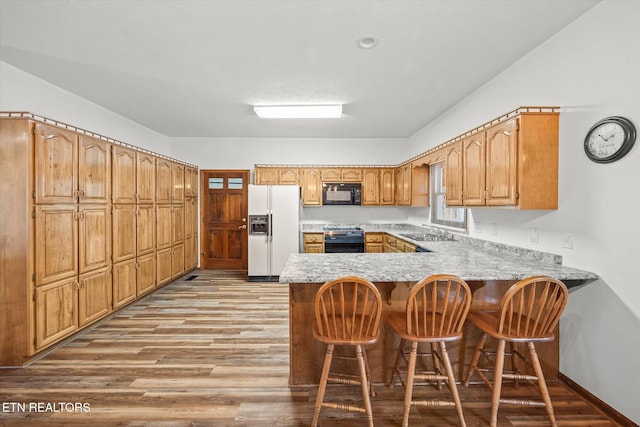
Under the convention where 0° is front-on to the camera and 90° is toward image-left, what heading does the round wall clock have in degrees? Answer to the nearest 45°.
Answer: approximately 45°

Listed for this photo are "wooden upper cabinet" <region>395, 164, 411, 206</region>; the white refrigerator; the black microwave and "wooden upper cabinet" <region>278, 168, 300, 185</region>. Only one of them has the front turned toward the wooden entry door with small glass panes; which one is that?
"wooden upper cabinet" <region>395, 164, 411, 206</region>

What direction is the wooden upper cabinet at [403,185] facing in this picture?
to the viewer's left

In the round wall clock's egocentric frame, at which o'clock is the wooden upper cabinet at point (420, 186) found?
The wooden upper cabinet is roughly at 3 o'clock from the round wall clock.

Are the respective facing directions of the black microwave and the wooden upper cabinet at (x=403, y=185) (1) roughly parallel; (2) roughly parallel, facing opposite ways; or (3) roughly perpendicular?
roughly perpendicular

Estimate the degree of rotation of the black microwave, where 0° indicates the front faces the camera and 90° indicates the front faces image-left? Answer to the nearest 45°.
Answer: approximately 0°

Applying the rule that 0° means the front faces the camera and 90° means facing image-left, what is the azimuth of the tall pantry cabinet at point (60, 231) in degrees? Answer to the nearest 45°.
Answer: approximately 315°
